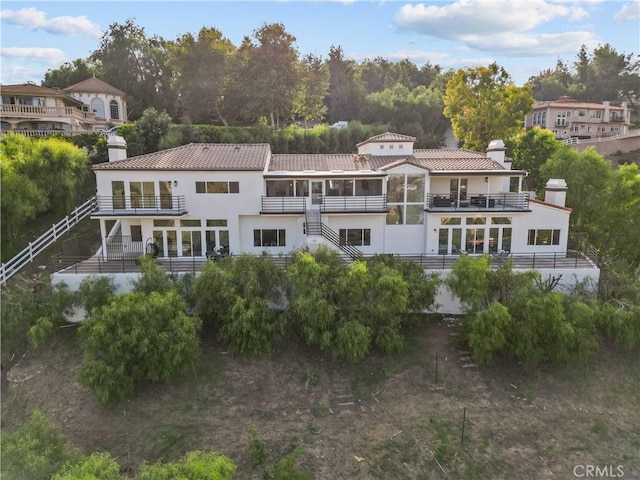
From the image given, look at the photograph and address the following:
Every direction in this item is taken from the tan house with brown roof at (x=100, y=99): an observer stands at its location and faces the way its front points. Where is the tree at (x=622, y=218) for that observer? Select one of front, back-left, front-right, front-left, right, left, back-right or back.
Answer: front-left

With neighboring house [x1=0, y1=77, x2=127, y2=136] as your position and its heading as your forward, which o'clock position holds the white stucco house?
The white stucco house is roughly at 11 o'clock from the neighboring house.

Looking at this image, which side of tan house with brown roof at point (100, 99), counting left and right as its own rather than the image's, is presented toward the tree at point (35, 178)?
front

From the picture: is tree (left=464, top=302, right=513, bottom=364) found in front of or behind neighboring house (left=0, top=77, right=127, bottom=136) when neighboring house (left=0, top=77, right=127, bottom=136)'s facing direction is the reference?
in front

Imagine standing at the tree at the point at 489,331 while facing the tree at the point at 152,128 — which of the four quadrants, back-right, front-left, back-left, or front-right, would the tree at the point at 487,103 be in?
front-right

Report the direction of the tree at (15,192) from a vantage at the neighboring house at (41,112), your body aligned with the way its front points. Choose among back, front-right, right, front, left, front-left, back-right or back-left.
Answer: front

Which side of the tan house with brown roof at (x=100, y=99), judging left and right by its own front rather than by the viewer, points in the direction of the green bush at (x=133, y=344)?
front

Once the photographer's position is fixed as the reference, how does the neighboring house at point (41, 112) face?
facing the viewer

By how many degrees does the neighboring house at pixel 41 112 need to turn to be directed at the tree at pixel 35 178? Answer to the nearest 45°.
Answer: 0° — it already faces it

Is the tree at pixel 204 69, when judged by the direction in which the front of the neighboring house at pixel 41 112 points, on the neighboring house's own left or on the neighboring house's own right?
on the neighboring house's own left

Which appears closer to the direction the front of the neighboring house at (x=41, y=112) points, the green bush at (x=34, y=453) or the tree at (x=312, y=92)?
the green bush

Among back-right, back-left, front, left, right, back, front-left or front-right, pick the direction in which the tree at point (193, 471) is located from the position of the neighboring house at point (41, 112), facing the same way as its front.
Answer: front

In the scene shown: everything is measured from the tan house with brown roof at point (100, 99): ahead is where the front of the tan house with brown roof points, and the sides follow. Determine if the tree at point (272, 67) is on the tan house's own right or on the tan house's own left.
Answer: on the tan house's own left

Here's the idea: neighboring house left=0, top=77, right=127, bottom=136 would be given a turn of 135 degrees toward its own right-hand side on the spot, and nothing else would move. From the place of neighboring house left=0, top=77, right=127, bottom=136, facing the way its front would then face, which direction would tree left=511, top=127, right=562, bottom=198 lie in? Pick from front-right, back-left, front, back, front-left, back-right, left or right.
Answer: back
